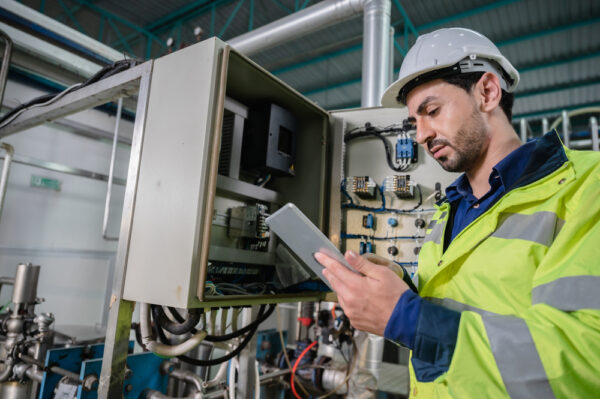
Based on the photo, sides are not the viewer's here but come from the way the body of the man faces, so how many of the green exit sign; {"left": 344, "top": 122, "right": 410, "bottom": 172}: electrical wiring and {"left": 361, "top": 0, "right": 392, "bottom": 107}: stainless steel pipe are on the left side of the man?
0

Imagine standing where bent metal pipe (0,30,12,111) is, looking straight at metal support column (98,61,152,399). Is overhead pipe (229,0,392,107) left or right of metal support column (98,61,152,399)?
left

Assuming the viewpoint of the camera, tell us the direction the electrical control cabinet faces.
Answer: facing the viewer and to the right of the viewer

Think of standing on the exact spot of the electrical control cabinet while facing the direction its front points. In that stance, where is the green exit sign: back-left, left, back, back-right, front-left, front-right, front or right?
back

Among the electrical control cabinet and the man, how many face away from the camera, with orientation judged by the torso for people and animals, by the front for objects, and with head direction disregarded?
0

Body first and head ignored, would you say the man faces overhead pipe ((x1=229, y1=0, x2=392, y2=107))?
no

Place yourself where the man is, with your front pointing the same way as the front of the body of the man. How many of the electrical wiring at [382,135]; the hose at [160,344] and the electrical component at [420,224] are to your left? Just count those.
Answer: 0

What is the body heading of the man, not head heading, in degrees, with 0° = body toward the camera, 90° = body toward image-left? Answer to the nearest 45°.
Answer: approximately 45°

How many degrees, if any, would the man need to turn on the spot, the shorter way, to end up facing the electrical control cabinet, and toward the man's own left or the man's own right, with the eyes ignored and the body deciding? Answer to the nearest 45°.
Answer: approximately 90° to the man's own right
